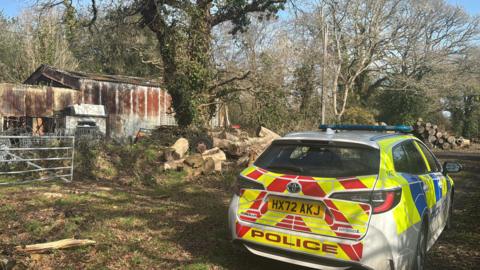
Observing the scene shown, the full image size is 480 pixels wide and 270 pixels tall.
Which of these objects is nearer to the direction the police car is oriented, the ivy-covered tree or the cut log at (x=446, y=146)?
the cut log

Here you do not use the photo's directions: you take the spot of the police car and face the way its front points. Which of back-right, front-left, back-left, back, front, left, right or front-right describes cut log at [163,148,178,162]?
left

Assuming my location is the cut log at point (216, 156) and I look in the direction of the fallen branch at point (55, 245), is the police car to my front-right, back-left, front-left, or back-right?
front-left

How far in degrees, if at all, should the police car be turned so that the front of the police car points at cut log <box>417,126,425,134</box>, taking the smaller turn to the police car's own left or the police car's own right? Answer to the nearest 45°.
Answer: approximately 45° to the police car's own left

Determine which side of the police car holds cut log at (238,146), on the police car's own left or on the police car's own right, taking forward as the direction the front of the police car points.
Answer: on the police car's own left

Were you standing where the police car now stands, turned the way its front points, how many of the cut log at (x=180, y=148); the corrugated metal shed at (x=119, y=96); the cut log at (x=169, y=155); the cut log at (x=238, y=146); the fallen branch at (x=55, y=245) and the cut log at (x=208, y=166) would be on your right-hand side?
0

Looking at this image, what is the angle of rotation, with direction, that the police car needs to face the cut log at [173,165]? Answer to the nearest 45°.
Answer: approximately 90° to its left

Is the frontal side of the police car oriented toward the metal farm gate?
no

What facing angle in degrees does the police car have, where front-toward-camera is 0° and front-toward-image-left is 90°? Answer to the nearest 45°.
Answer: approximately 225°

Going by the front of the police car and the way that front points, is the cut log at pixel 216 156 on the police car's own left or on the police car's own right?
on the police car's own left

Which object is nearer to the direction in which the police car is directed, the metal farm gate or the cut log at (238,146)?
the cut log

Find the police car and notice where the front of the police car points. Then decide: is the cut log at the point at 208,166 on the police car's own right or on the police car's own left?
on the police car's own left

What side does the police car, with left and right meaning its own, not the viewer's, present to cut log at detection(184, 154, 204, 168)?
left

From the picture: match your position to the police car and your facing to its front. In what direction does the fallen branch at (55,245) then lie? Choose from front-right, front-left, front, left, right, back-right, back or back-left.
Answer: back-left

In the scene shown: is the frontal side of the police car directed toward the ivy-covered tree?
no

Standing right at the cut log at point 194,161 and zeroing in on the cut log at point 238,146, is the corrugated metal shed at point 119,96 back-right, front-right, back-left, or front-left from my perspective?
front-left
